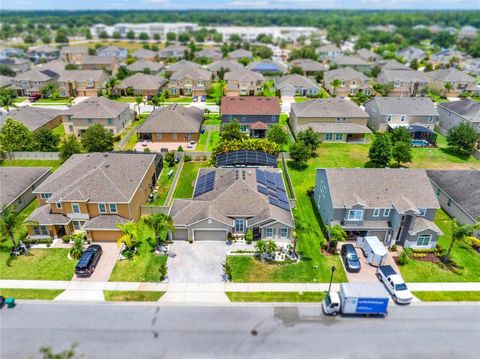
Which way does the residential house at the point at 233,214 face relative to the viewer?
toward the camera

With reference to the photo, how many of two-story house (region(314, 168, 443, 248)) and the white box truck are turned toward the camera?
1

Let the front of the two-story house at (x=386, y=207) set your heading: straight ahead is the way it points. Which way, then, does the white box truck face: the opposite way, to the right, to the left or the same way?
to the right

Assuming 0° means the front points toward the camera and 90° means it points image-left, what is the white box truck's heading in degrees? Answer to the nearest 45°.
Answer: approximately 90°

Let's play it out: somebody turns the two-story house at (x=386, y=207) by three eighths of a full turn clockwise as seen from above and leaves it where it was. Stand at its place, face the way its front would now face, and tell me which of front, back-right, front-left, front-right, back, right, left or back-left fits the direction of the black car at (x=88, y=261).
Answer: left

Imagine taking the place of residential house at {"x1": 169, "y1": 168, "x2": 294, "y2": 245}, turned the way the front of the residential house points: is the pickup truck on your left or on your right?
on your left

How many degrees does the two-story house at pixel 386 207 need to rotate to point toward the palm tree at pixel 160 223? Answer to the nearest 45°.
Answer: approximately 45° to its right

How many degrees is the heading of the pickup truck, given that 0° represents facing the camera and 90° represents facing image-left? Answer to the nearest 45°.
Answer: approximately 315°

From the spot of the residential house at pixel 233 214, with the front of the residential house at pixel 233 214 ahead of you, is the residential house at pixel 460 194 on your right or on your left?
on your left

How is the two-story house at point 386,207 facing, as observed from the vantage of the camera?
facing the viewer

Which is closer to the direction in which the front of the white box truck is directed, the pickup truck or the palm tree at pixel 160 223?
the palm tree

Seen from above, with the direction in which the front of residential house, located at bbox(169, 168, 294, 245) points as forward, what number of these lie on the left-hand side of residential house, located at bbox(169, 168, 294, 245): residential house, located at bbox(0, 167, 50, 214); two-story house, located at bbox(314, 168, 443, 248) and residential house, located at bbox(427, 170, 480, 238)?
2

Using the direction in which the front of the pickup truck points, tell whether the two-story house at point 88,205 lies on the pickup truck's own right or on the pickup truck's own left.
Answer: on the pickup truck's own right

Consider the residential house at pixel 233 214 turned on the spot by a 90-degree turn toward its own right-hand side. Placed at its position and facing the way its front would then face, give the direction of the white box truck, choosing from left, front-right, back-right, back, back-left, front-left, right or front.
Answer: back-left

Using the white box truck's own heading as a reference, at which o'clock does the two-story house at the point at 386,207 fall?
The two-story house is roughly at 3 o'clock from the white box truck.

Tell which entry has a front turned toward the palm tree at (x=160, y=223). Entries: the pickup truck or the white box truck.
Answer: the white box truck

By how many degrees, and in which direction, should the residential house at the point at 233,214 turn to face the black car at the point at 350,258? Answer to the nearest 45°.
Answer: approximately 45° to its left
